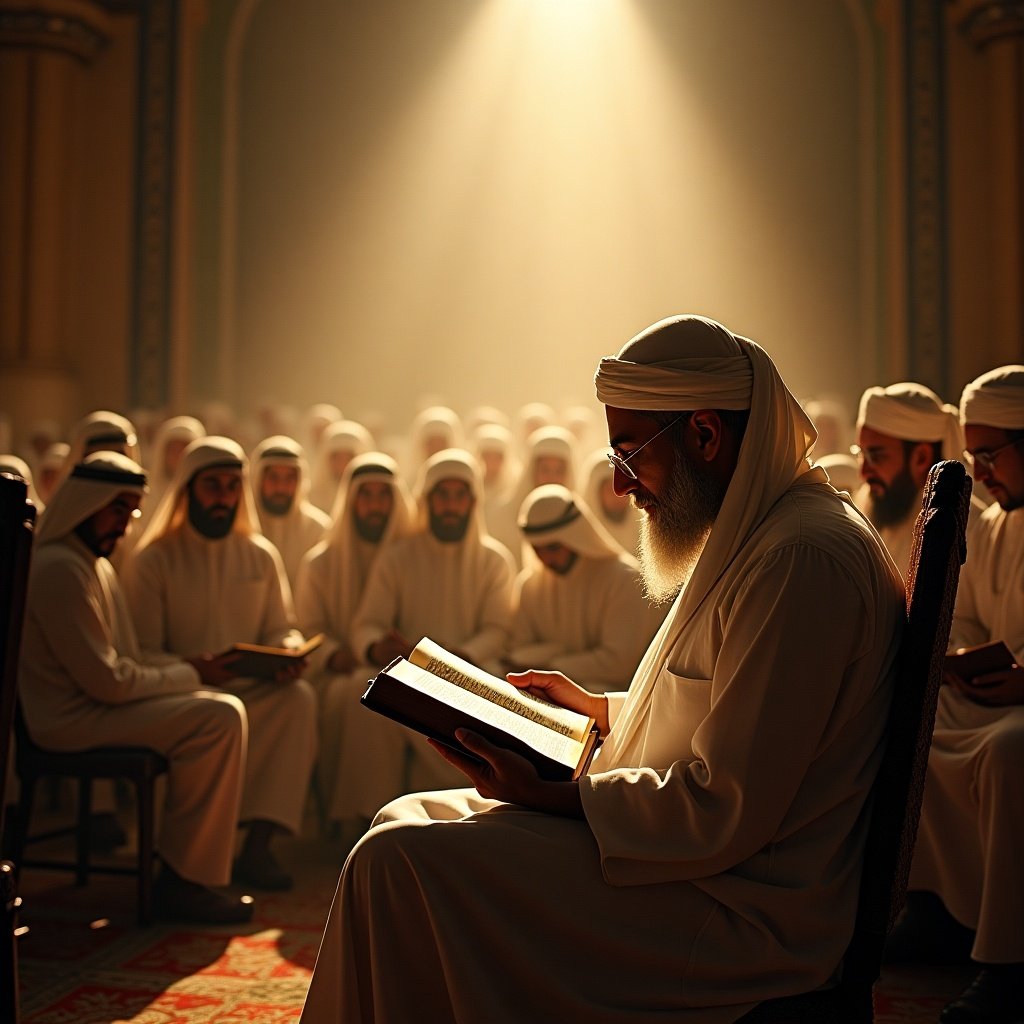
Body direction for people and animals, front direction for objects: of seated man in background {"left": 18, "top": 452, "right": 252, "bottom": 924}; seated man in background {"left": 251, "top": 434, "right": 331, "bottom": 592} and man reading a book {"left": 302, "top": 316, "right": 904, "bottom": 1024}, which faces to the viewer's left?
the man reading a book

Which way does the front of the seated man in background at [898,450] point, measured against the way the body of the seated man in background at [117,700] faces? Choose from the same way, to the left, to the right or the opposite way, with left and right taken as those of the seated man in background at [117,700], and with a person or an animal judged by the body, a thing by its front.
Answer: the opposite way

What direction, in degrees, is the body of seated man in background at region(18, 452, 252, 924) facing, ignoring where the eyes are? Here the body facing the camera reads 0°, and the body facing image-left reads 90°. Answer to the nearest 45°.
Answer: approximately 270°

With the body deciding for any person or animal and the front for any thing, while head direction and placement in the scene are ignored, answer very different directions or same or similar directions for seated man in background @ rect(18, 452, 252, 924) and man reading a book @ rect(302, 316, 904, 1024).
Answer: very different directions

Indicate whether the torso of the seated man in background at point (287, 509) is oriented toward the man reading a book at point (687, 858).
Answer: yes

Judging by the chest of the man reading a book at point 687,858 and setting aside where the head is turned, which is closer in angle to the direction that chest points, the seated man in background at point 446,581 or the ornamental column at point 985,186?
the seated man in background

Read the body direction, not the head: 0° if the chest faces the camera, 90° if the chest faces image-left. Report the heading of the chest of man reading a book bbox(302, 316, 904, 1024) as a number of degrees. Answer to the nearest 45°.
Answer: approximately 90°

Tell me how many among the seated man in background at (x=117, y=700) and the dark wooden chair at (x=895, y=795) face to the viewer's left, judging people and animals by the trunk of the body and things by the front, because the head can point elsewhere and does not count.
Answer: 1

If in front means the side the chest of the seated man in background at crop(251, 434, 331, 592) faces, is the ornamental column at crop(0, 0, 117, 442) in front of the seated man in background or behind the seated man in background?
behind

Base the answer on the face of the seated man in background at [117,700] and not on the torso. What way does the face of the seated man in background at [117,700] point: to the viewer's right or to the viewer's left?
to the viewer's right

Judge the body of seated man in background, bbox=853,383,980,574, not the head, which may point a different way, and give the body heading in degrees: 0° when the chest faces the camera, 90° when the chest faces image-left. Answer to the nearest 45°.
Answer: approximately 45°
